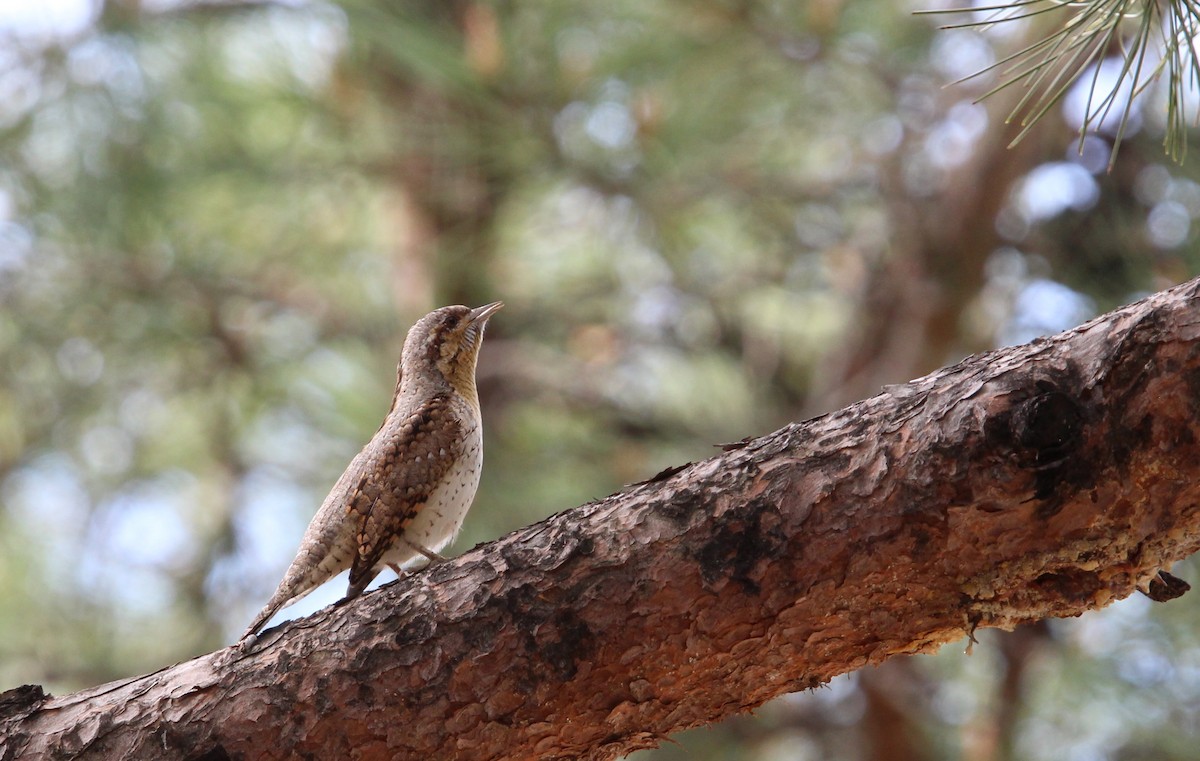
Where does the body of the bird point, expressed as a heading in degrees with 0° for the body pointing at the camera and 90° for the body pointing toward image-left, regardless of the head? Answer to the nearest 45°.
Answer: approximately 270°
